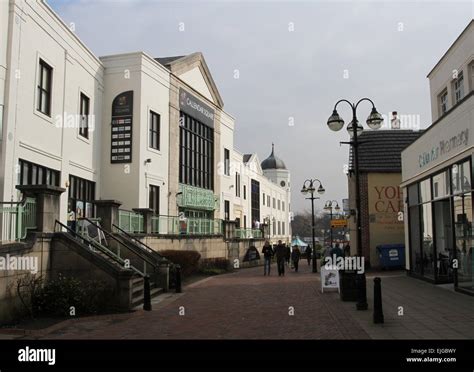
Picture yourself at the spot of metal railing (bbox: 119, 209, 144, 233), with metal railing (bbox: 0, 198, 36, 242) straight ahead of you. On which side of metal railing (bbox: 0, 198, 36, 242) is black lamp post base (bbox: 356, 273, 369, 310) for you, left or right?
left

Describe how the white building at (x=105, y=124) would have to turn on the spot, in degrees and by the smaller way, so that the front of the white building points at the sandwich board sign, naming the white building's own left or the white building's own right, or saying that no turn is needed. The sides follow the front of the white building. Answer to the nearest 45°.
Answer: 0° — it already faces it

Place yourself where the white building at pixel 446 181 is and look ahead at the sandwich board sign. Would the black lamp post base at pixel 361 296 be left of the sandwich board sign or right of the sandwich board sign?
left

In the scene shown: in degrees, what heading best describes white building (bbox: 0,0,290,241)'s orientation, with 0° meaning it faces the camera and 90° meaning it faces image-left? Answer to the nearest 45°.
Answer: approximately 315°

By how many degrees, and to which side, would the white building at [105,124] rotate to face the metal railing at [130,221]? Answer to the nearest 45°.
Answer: approximately 45° to its right

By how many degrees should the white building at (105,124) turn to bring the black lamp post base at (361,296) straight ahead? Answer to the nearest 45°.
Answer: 0° — it already faces it

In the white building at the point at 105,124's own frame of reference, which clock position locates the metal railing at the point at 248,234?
The metal railing is roughly at 9 o'clock from the white building.
